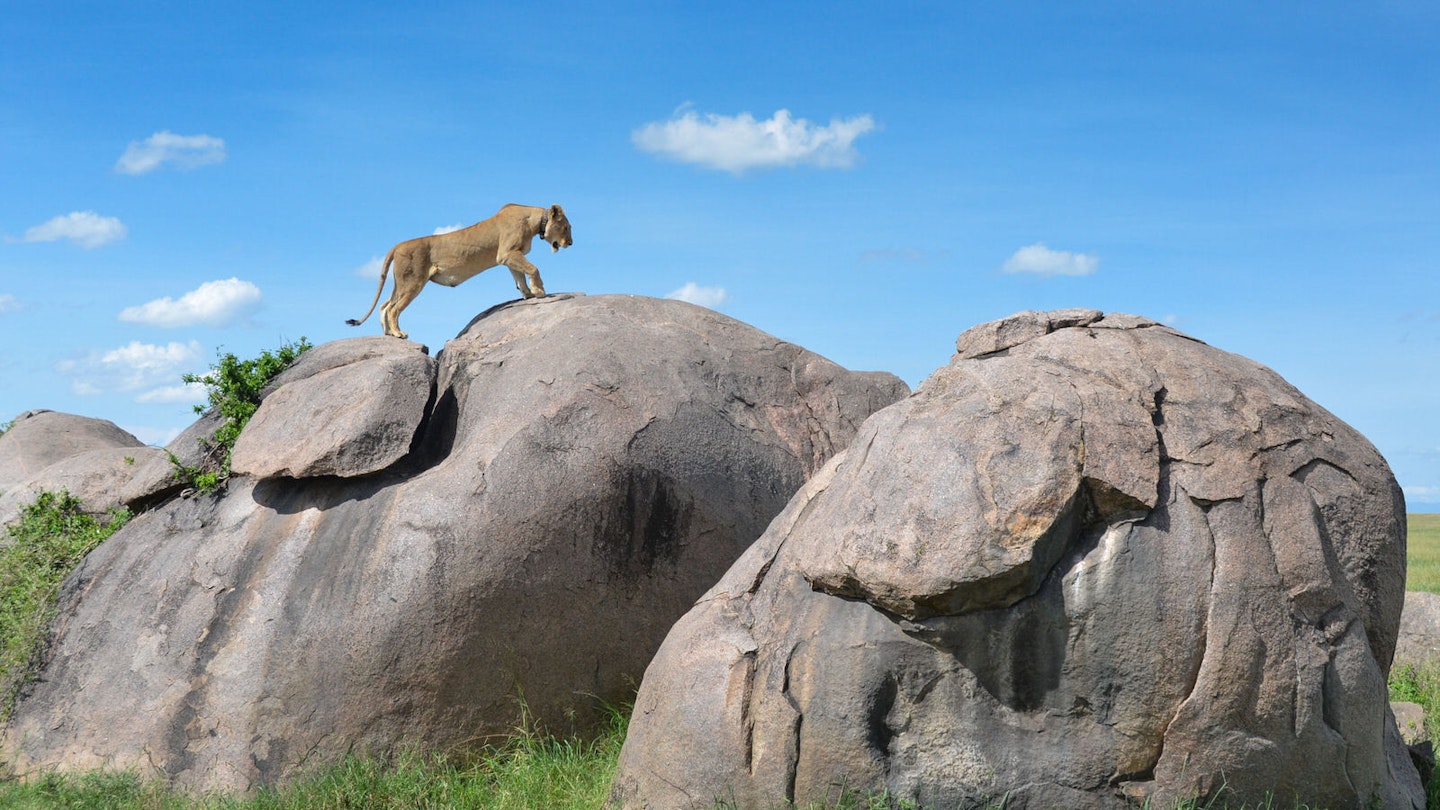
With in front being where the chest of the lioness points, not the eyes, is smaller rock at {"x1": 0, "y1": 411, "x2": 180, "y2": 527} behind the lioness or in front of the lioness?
behind

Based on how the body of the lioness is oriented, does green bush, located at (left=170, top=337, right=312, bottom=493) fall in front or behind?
behind

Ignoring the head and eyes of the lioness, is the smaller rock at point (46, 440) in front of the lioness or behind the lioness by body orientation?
behind

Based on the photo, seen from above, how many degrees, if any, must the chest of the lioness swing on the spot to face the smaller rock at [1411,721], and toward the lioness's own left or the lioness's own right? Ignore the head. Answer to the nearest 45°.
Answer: approximately 45° to the lioness's own right

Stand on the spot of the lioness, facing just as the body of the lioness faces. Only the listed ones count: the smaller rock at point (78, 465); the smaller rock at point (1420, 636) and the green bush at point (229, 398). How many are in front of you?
1

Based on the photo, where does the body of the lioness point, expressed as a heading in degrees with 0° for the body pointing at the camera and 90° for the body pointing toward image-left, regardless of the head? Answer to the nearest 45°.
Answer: approximately 270°

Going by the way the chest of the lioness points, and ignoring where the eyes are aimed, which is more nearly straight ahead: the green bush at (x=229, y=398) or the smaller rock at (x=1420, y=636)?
the smaller rock

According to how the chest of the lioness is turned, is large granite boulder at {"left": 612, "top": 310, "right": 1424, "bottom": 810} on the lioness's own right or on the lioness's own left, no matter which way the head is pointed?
on the lioness's own right
